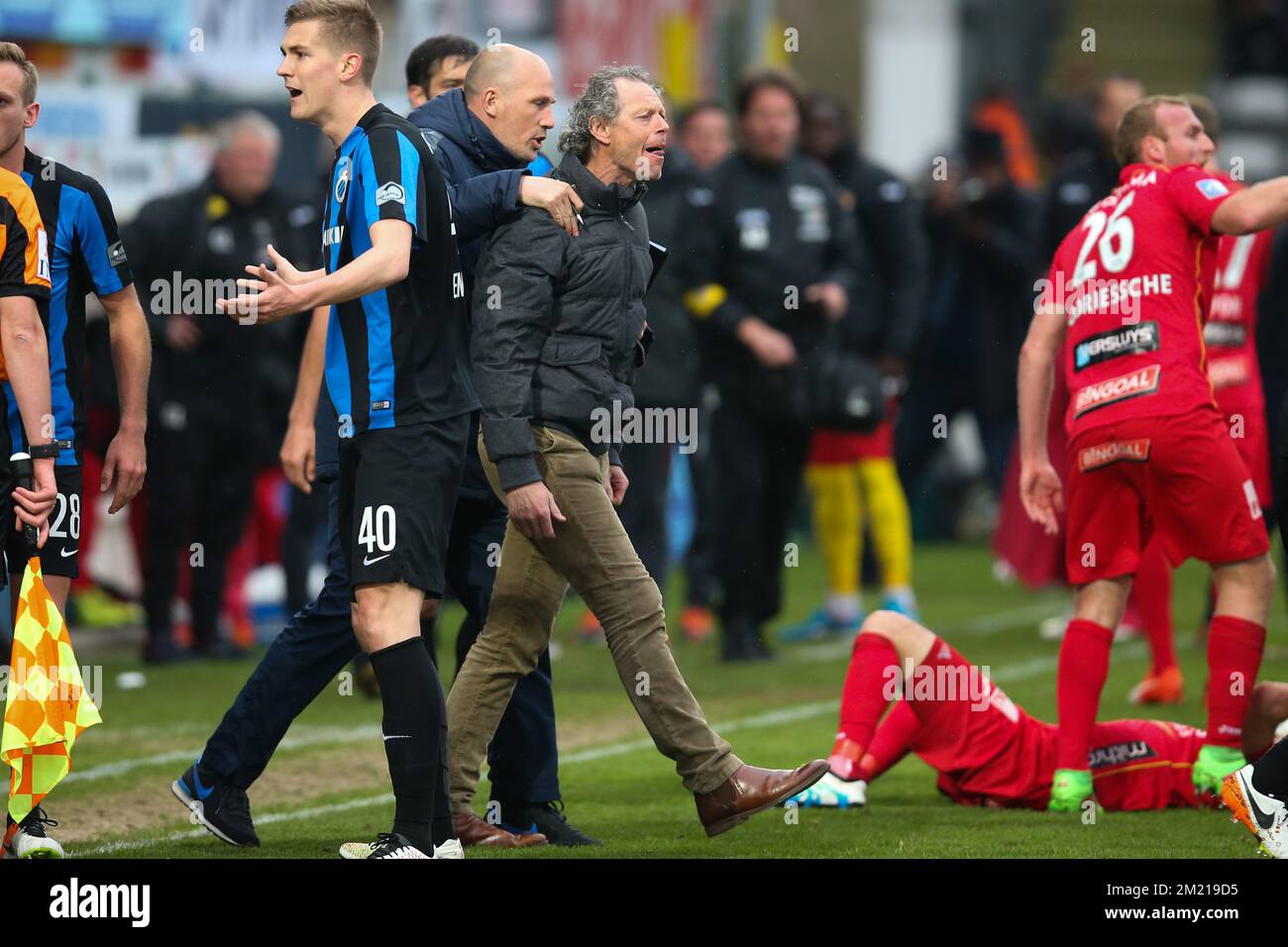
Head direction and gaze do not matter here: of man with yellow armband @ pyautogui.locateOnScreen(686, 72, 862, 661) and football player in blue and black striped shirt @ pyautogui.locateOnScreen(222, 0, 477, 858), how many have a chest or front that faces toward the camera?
1

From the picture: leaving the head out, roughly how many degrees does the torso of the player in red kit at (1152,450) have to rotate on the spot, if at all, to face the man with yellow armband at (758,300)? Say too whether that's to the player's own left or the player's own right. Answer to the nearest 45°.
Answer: approximately 90° to the player's own left

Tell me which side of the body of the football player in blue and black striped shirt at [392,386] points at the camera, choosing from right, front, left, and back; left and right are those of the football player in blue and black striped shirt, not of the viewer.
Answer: left

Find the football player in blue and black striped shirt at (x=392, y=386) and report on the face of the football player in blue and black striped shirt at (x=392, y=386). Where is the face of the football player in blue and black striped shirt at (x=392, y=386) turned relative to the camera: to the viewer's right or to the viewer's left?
to the viewer's left

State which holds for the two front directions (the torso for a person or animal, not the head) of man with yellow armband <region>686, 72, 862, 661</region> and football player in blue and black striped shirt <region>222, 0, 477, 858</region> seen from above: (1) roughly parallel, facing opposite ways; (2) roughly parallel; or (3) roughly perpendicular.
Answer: roughly perpendicular

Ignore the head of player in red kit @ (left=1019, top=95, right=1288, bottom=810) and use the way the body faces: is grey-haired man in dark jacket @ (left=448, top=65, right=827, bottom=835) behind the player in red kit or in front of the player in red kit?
behind

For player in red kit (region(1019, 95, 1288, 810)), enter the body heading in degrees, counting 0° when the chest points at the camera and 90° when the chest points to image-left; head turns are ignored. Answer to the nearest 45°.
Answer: approximately 225°

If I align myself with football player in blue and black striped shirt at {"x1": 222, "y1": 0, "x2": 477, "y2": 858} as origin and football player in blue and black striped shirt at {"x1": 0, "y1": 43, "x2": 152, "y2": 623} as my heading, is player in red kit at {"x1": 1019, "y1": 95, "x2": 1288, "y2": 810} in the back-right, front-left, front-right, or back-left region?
back-right
